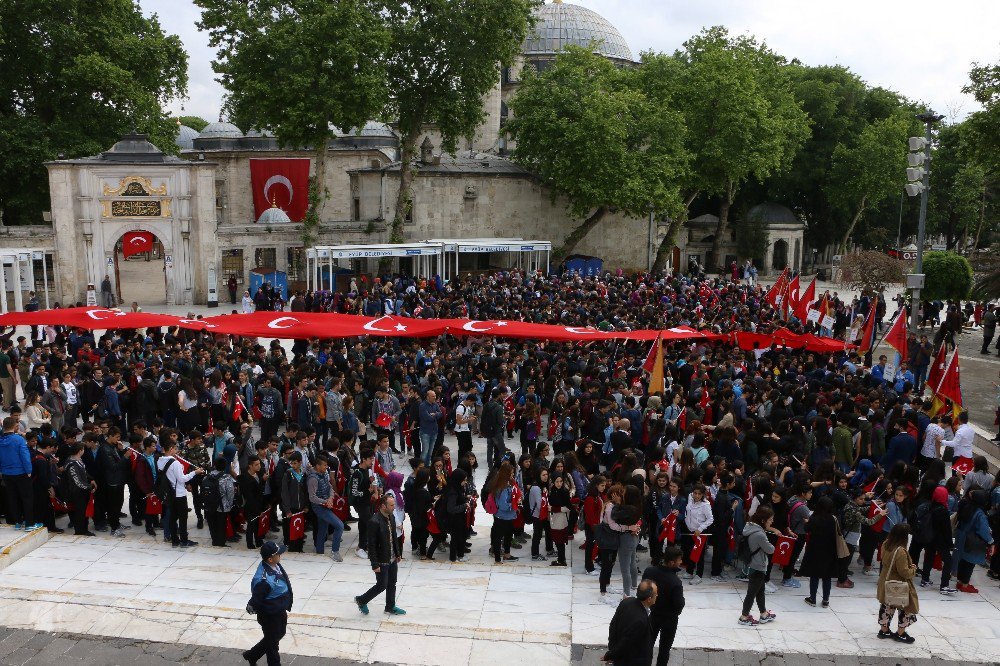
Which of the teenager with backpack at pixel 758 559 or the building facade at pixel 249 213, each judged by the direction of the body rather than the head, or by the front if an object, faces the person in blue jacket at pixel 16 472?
the building facade

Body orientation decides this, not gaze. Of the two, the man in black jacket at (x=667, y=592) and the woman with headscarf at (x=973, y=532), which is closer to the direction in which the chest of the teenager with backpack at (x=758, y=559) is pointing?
the woman with headscarf

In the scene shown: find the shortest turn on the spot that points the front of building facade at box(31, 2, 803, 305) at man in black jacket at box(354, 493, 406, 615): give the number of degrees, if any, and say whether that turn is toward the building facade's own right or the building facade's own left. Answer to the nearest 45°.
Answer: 0° — it already faces them

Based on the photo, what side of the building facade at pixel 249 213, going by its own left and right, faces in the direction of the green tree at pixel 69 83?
right

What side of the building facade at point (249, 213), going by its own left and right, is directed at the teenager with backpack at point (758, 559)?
front

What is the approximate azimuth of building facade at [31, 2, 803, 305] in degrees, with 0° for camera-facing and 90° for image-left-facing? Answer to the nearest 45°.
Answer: approximately 0°

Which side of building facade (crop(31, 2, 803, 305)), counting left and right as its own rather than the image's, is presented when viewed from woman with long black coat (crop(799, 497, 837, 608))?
front
